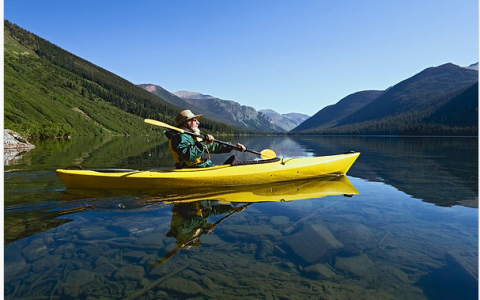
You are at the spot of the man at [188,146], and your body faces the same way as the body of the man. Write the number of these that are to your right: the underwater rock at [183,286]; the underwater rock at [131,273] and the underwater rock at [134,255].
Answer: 3

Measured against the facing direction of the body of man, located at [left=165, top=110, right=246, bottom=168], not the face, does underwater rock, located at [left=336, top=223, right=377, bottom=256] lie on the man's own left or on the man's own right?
on the man's own right

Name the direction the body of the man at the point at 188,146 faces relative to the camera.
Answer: to the viewer's right

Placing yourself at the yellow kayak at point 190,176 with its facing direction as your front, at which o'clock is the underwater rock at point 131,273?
The underwater rock is roughly at 3 o'clock from the yellow kayak.

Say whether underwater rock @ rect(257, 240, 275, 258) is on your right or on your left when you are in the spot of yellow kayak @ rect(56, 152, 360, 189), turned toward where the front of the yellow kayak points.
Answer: on your right

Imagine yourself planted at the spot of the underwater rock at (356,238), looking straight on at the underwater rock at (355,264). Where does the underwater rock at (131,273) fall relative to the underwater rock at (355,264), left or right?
right

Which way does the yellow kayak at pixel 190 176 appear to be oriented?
to the viewer's right

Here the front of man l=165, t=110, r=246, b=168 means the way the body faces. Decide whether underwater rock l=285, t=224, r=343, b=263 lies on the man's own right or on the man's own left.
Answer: on the man's own right

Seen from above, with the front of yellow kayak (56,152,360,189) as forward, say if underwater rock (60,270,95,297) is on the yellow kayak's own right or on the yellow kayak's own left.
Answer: on the yellow kayak's own right

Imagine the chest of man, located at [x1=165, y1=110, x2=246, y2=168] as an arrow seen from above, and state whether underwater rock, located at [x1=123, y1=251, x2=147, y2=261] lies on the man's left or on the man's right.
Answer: on the man's right

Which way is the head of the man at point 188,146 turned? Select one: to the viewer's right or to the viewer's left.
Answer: to the viewer's right
